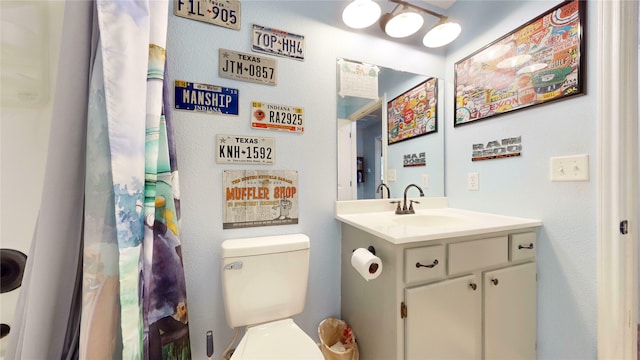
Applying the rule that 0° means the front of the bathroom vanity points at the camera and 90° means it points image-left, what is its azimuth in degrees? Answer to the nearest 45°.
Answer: approximately 315°

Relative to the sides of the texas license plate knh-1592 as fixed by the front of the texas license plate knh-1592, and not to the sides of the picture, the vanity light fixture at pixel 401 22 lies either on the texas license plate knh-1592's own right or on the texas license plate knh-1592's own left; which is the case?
on the texas license plate knh-1592's own left

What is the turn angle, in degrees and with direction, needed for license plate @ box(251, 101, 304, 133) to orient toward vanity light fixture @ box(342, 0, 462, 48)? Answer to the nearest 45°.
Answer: approximately 90° to its left

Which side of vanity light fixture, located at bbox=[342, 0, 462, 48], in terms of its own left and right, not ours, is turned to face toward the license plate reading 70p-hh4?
right

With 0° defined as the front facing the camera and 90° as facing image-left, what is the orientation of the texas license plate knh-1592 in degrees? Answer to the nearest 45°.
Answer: approximately 0°

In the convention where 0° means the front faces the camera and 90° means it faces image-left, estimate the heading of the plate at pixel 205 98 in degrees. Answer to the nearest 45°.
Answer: approximately 0°
